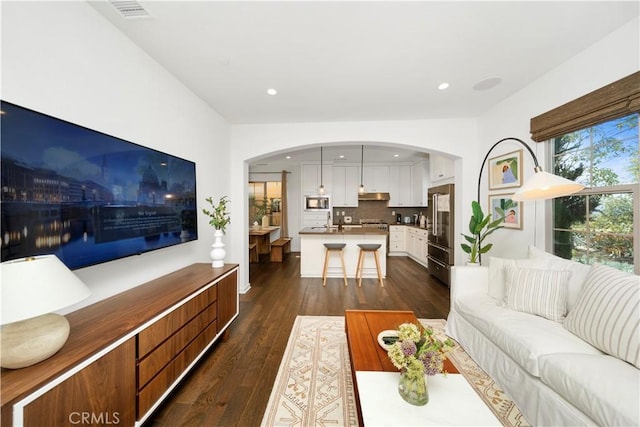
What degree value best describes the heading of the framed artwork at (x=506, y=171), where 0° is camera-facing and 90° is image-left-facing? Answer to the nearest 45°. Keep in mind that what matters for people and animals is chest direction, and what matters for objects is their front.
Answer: approximately 45°

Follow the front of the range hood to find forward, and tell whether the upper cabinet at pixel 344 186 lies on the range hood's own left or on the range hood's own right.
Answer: on the range hood's own right

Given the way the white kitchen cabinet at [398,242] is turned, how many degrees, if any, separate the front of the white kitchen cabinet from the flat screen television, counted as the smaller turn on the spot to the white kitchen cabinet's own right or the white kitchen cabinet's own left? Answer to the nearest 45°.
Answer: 0° — it already faces it

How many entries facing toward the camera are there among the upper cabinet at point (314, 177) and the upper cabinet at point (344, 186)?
2

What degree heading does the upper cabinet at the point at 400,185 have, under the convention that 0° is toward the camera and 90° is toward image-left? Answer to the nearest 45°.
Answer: approximately 0°
